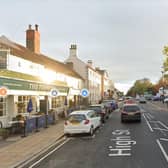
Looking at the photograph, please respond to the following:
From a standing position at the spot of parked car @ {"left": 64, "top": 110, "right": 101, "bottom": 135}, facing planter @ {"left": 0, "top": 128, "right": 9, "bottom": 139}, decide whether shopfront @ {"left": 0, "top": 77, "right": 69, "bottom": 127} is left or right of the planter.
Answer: right

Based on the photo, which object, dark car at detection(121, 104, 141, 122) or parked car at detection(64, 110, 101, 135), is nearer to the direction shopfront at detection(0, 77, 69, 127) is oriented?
the parked car

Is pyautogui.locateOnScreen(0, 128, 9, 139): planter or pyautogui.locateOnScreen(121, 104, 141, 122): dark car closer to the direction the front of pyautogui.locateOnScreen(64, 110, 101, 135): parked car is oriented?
the dark car

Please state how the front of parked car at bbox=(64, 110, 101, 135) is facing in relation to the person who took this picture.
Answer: facing away from the viewer and to the right of the viewer

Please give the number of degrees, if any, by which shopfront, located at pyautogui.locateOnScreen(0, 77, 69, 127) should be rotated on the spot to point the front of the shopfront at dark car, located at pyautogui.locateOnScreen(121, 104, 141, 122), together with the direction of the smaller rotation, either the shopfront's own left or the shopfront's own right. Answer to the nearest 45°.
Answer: approximately 45° to the shopfront's own left

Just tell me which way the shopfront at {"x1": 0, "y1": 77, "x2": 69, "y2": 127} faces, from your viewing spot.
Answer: facing the viewer and to the right of the viewer

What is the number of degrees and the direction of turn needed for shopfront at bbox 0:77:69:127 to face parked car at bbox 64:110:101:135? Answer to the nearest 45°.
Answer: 0° — it already faces it

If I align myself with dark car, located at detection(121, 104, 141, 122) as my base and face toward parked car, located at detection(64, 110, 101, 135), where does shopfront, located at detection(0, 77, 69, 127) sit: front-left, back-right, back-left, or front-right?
front-right

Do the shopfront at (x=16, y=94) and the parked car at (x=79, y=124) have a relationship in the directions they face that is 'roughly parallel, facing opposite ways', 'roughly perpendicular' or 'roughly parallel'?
roughly perpendicular

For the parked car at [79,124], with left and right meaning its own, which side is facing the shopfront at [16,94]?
left

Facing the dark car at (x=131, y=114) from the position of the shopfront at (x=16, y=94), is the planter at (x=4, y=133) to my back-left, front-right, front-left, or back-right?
back-right

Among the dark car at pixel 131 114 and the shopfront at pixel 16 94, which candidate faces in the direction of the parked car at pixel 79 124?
the shopfront
